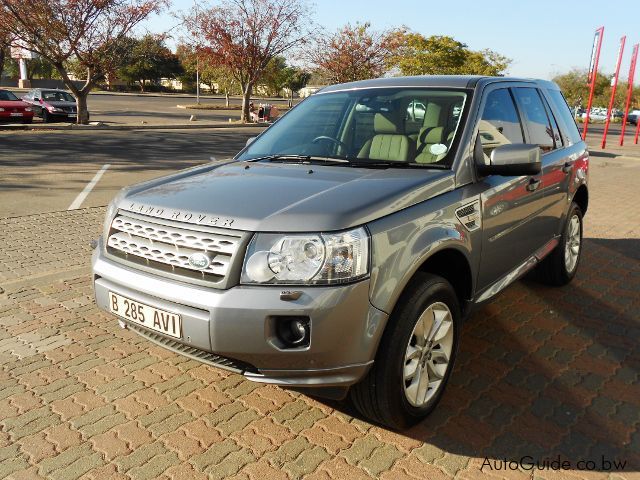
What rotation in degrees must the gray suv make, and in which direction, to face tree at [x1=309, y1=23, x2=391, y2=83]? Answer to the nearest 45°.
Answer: approximately 135° to its right

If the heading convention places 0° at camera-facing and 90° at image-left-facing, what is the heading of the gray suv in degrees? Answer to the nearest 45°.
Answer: approximately 45°

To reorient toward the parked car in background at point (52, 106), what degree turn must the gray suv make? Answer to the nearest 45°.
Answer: approximately 90° to its right

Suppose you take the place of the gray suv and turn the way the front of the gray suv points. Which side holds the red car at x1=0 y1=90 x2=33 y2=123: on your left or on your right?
on your right

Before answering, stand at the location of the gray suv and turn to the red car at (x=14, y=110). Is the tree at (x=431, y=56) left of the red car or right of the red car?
right
